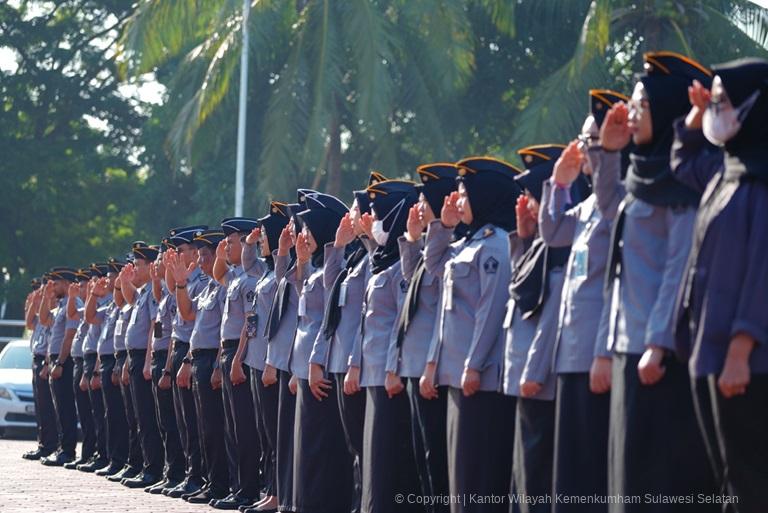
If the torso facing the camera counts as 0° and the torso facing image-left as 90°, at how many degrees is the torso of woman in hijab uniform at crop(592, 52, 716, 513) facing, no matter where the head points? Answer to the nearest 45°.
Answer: approximately 45°

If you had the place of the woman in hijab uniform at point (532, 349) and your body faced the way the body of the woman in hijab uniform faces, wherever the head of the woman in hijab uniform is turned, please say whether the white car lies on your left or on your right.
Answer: on your right

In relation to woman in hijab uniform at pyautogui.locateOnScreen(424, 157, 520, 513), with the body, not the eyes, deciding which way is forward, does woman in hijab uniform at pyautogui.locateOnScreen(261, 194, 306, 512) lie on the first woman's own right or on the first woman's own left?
on the first woman's own right

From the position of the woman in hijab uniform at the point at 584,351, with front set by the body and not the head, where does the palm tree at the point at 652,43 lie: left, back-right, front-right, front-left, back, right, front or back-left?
back-right

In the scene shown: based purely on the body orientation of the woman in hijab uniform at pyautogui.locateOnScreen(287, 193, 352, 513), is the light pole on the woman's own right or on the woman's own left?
on the woman's own right

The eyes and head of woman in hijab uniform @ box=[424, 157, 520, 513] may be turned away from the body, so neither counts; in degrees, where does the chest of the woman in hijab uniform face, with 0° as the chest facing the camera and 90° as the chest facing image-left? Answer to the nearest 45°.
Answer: approximately 45°

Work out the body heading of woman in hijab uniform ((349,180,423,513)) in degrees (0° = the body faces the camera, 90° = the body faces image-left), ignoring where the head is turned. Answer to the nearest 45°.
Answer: approximately 45°

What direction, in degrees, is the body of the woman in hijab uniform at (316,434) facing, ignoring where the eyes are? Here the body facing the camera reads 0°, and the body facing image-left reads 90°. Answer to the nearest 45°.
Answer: approximately 45°
